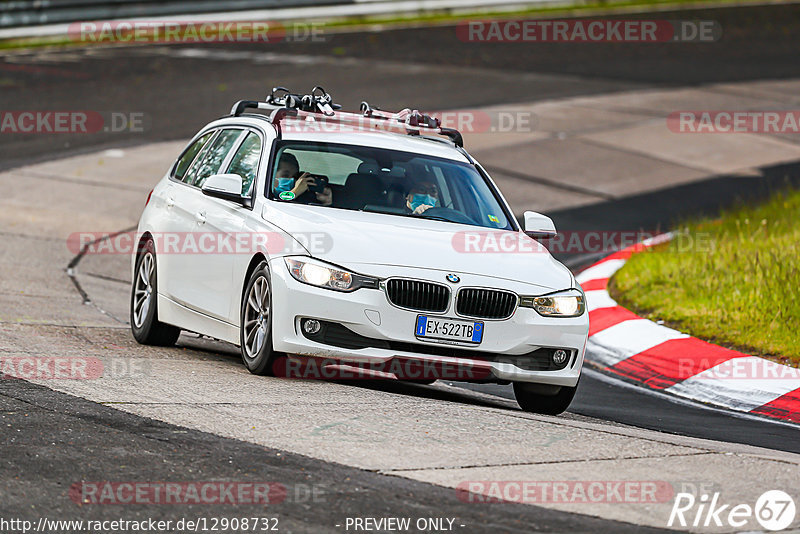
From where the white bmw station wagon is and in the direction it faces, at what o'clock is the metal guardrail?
The metal guardrail is roughly at 7 o'clock from the white bmw station wagon.

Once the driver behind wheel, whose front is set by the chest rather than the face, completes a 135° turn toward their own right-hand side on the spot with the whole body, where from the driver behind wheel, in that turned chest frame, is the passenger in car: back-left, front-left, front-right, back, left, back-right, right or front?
front

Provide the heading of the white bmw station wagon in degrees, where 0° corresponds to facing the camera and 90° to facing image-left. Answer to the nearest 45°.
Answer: approximately 315°

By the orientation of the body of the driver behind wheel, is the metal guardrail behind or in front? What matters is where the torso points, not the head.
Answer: behind
